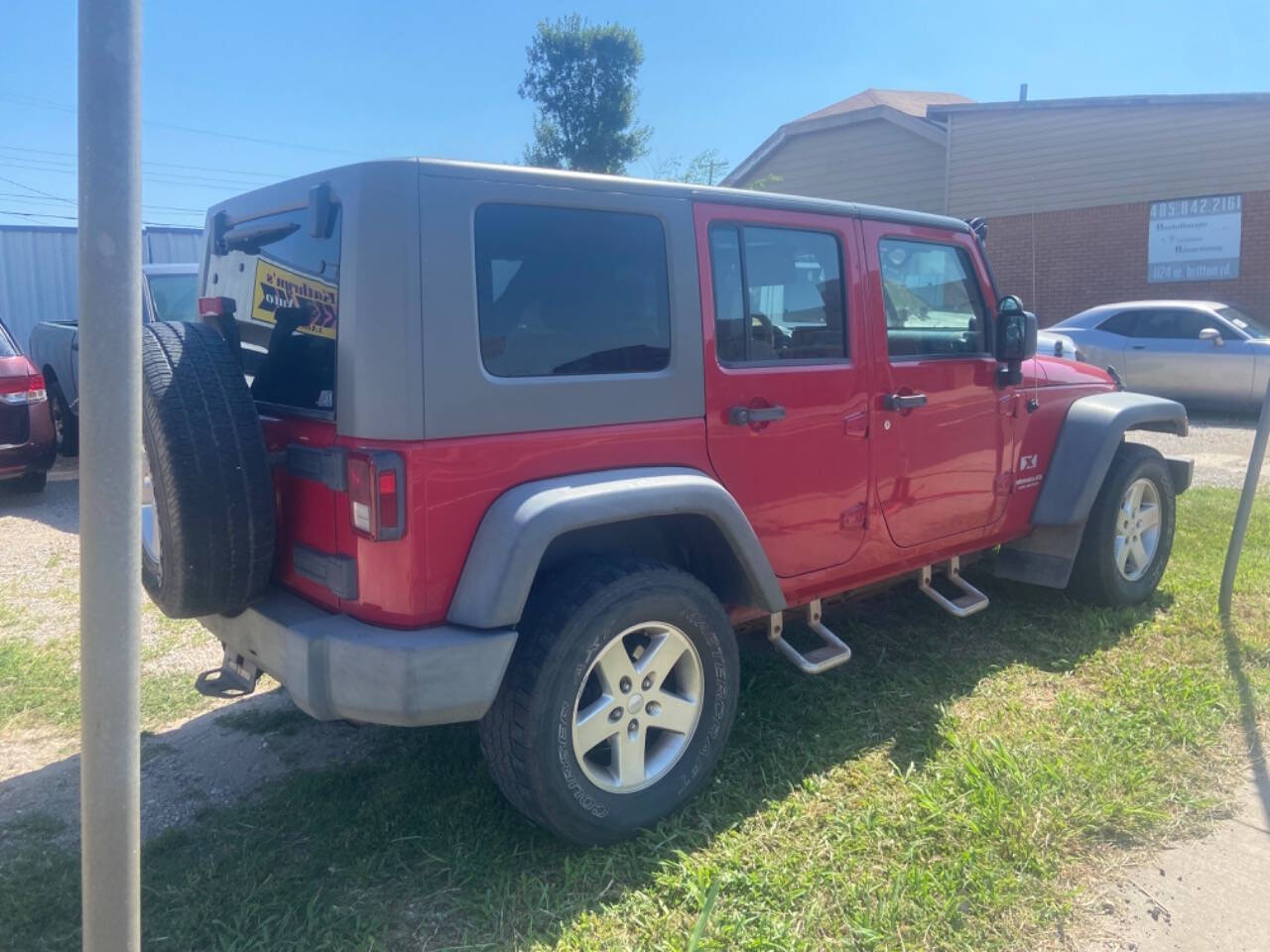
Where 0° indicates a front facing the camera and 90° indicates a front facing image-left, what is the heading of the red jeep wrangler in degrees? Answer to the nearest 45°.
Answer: approximately 225°

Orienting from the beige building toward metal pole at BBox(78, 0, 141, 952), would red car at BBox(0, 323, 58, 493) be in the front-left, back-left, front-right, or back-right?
front-right

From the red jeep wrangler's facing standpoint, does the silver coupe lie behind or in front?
in front

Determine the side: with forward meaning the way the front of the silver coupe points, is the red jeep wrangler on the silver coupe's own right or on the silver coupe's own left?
on the silver coupe's own right

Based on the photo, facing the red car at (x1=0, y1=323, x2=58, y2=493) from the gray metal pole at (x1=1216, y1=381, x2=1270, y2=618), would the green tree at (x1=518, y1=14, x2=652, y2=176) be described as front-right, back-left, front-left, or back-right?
front-right

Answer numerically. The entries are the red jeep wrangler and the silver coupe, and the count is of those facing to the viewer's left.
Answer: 0

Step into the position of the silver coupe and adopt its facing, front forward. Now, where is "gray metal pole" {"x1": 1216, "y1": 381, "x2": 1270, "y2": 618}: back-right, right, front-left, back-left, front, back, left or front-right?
front-right

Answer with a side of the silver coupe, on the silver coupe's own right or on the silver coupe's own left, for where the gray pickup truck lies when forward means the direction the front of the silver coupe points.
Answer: on the silver coupe's own right

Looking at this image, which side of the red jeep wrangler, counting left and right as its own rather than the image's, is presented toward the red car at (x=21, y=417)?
left
